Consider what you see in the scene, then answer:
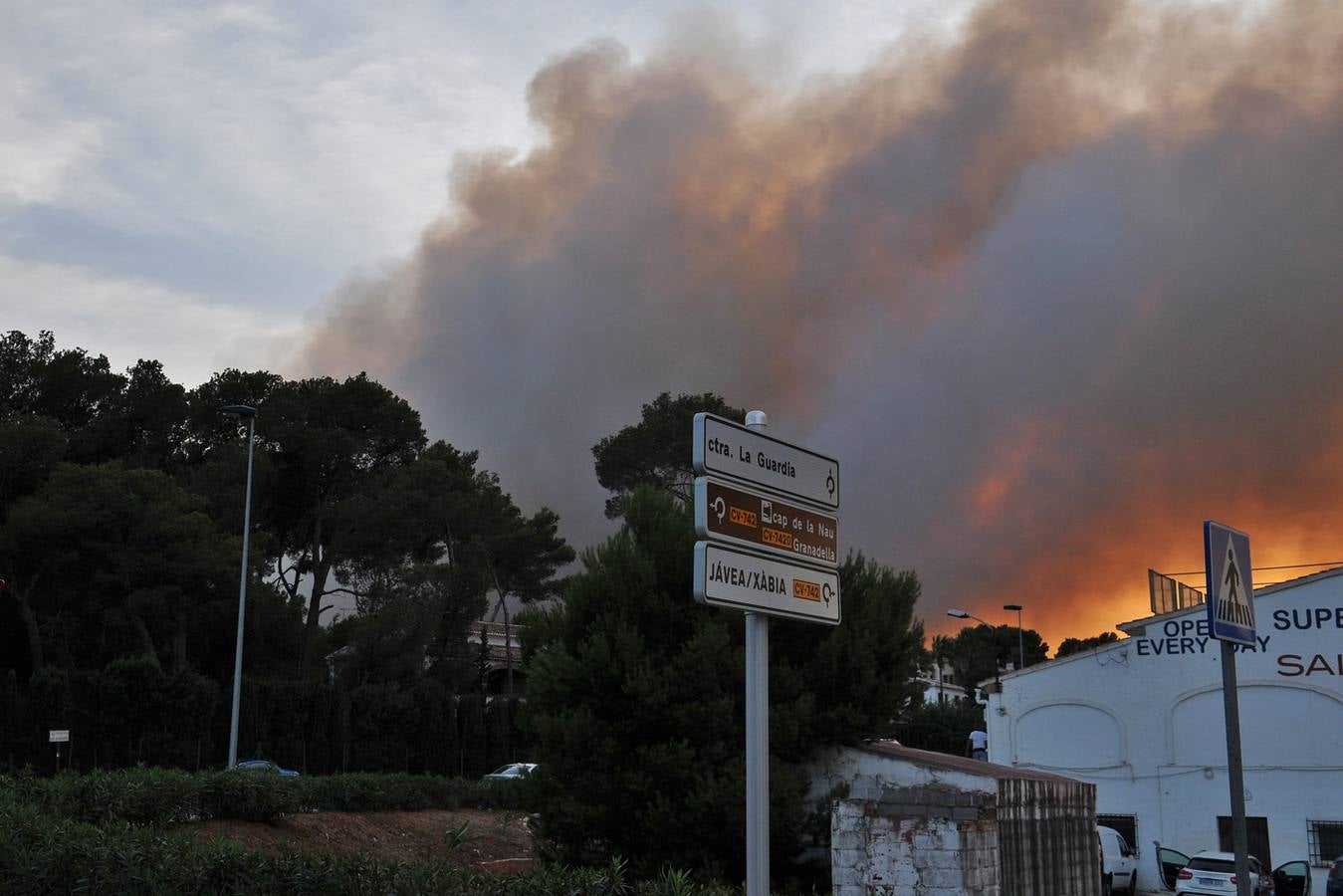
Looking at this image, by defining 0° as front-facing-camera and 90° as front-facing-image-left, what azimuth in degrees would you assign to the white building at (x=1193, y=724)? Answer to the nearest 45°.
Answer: approximately 0°

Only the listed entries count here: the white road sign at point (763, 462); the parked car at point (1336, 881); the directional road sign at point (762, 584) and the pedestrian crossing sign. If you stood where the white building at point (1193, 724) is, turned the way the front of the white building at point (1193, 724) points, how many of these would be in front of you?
4

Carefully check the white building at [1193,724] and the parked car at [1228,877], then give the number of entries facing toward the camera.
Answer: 1

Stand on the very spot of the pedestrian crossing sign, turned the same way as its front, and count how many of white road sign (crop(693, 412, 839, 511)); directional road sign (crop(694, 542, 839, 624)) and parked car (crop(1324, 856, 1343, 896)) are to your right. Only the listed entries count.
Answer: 2

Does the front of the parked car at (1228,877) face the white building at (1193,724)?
yes

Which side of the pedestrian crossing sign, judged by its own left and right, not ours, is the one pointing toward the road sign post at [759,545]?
right

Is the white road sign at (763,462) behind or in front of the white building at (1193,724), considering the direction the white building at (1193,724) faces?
in front

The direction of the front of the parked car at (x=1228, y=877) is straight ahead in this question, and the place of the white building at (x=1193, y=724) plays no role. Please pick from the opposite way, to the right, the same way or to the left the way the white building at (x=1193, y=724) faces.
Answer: the opposite way
